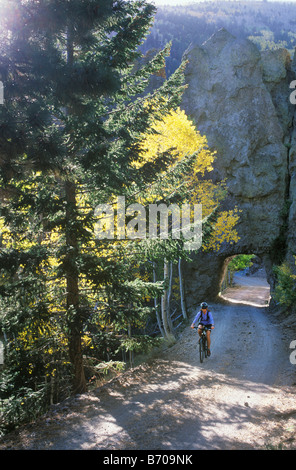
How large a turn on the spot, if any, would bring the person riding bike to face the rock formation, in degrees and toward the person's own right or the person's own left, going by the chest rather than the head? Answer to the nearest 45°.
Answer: approximately 180°

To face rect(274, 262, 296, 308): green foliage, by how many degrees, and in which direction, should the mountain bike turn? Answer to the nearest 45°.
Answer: approximately 135° to its left

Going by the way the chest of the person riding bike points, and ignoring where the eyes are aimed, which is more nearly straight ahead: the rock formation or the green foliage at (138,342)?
the green foliage

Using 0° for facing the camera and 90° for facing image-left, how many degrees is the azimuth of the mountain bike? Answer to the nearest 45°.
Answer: approximately 0°

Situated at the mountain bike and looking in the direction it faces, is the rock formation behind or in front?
behind

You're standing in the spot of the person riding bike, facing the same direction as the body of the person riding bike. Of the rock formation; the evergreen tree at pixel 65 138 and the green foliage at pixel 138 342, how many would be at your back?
1
